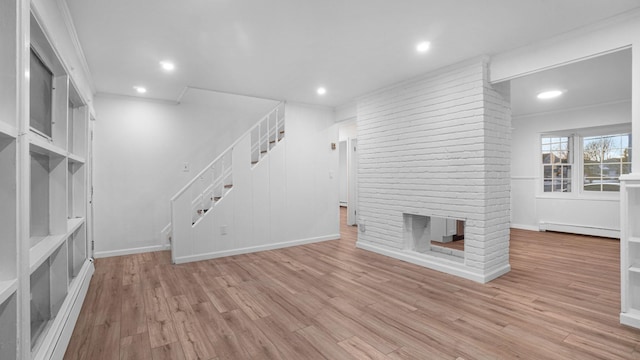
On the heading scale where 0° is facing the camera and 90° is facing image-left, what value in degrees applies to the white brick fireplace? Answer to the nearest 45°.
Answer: approximately 45°

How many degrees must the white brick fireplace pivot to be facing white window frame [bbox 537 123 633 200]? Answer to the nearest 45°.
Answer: approximately 180°

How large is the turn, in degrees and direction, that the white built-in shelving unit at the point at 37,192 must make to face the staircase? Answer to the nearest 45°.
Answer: approximately 45° to its left

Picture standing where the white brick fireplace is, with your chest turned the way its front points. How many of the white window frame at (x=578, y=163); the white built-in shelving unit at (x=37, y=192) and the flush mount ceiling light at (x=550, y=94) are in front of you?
1

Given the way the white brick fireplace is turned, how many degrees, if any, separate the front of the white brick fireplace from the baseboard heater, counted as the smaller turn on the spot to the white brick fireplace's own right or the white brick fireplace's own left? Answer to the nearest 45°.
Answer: approximately 180°

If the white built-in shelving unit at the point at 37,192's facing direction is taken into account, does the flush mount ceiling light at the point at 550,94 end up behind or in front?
in front

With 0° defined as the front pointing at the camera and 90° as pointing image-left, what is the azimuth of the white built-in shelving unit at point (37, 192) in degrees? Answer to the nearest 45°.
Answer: approximately 270°

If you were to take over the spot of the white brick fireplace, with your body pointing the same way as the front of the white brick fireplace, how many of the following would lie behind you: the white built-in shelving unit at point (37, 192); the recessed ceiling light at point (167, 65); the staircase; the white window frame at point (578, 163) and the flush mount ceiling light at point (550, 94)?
2

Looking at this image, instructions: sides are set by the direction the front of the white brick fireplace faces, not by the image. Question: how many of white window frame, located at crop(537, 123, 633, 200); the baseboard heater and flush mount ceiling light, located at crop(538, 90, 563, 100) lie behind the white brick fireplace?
3

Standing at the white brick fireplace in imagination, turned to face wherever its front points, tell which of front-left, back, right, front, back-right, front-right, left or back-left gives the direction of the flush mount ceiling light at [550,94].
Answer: back

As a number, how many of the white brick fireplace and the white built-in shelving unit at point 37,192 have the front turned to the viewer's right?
1
